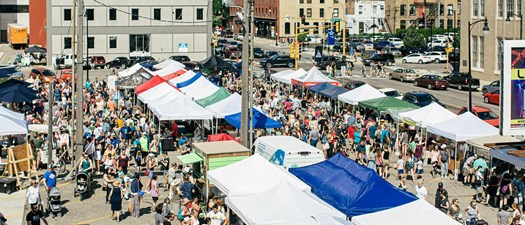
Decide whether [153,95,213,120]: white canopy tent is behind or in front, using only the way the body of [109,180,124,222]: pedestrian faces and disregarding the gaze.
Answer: in front

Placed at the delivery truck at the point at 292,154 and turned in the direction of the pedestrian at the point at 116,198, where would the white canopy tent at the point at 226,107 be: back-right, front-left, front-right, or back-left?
back-right

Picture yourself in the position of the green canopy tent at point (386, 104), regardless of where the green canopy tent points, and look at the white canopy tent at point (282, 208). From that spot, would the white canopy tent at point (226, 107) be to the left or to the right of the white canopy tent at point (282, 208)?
right

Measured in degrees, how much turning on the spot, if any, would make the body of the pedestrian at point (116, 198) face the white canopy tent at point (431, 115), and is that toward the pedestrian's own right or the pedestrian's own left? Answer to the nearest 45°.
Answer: approximately 45° to the pedestrian's own right

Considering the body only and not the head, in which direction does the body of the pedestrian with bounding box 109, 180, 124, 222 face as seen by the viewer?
away from the camera
